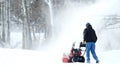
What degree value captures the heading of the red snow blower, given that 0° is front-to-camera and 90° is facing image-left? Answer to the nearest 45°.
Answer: approximately 90°

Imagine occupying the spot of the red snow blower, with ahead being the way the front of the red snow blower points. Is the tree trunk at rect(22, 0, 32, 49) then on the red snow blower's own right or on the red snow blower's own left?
on the red snow blower's own right
